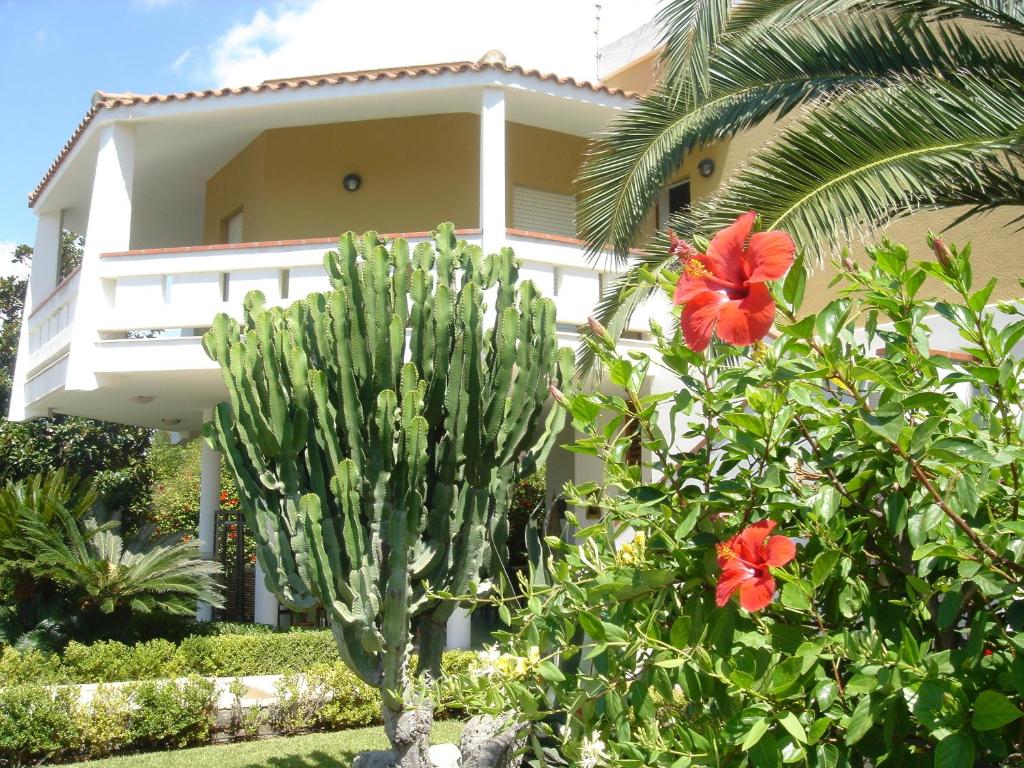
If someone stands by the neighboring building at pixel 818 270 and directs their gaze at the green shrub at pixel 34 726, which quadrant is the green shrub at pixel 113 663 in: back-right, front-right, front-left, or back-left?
front-right

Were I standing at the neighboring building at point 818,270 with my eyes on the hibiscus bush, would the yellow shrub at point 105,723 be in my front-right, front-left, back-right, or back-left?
front-right

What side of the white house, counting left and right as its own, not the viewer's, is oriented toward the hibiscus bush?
front

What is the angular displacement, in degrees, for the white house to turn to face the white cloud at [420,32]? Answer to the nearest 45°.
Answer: approximately 135° to its left

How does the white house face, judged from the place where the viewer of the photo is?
facing the viewer

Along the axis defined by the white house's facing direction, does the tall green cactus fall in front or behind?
in front

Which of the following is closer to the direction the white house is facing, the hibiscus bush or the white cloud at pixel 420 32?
the hibiscus bush

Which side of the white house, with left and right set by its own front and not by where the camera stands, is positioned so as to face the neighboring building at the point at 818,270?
left
